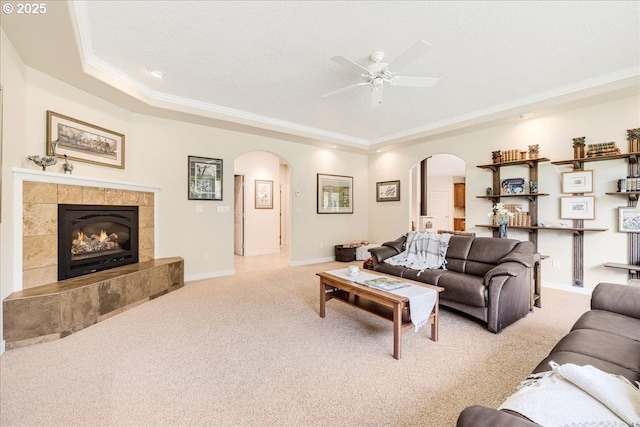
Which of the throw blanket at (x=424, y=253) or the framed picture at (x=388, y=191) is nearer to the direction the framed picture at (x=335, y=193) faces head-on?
the throw blanket

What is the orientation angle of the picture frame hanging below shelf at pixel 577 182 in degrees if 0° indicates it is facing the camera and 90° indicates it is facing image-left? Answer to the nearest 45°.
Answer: approximately 0°

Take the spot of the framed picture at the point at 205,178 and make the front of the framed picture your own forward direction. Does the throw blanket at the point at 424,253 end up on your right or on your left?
on your left

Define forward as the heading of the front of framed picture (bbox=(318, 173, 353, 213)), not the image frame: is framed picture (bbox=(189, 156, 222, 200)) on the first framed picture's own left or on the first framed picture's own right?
on the first framed picture's own right

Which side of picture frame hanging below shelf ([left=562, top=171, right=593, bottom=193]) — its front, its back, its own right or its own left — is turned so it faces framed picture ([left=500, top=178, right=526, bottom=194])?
right

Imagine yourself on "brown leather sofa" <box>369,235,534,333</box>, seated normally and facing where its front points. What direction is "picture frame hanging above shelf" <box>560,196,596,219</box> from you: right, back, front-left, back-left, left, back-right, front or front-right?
back

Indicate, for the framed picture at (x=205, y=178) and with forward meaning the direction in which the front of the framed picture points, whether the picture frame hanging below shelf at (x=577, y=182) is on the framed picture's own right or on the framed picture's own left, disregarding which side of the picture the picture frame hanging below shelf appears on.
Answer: on the framed picture's own left

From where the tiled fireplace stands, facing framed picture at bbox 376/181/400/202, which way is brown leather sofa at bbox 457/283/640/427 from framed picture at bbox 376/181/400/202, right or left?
right
